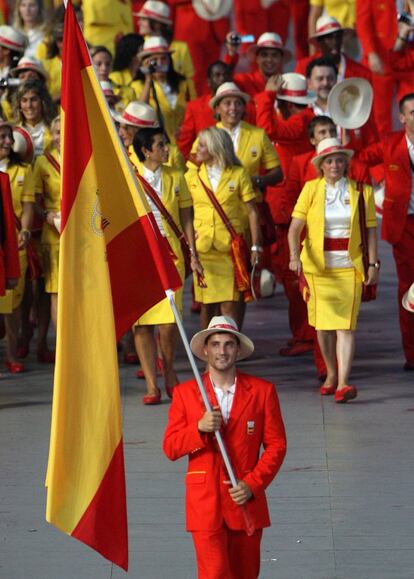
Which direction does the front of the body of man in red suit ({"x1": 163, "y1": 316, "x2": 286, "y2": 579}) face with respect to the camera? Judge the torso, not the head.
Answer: toward the camera

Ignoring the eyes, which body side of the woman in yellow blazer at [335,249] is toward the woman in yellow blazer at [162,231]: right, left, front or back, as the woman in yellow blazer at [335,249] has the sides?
right

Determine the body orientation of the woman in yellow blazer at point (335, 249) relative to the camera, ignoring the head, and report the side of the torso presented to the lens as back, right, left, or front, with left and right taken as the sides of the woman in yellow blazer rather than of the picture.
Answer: front

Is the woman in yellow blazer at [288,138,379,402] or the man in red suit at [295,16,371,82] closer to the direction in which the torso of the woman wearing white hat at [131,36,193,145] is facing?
the woman in yellow blazer

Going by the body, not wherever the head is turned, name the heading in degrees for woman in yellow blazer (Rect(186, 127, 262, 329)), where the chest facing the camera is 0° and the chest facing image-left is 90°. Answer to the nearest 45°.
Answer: approximately 45°

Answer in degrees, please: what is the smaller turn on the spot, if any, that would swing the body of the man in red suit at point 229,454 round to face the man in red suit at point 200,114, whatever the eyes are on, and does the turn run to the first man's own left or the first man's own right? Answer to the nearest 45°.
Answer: approximately 180°

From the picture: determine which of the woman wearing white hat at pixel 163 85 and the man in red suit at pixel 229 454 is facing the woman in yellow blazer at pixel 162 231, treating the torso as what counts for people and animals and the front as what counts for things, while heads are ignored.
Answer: the woman wearing white hat

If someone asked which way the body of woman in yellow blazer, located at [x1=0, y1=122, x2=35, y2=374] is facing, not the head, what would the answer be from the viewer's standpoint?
toward the camera

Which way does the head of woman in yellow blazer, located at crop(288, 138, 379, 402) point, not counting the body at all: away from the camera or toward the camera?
toward the camera

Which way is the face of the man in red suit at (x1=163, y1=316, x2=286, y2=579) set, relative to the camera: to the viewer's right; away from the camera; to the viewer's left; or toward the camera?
toward the camera

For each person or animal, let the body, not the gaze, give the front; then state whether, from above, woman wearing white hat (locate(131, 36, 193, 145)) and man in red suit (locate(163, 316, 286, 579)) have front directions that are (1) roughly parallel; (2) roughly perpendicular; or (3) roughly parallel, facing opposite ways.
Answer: roughly parallel

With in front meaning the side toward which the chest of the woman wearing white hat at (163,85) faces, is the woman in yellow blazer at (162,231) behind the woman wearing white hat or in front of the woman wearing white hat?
in front

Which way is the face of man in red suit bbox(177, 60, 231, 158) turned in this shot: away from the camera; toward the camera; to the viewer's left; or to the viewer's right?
toward the camera
